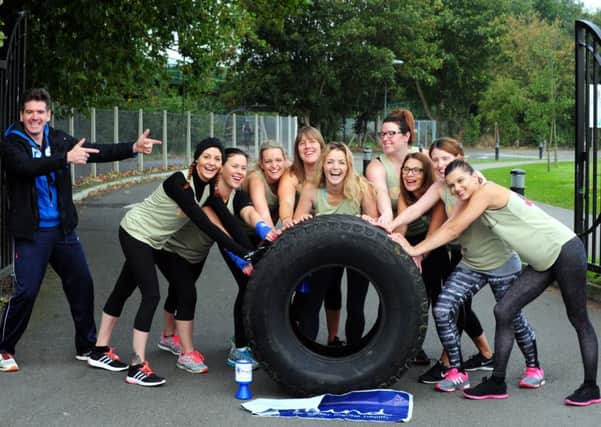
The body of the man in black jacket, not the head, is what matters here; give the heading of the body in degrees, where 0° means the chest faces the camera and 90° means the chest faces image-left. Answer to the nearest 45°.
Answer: approximately 315°

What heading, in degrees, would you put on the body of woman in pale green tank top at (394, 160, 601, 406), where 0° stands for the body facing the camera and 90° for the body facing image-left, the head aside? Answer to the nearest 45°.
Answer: approximately 90°

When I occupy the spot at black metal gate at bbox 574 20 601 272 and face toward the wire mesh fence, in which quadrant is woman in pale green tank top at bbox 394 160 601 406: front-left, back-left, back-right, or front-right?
back-left

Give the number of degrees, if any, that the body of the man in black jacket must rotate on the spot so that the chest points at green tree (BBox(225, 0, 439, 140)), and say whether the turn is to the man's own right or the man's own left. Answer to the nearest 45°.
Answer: approximately 135° to the man's own left

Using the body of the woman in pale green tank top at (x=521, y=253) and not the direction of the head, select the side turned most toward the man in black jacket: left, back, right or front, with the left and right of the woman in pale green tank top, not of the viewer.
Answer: front

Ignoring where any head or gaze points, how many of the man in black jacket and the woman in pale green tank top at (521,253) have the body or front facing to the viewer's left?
1

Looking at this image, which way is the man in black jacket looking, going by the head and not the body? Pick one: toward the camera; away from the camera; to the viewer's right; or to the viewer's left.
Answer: toward the camera

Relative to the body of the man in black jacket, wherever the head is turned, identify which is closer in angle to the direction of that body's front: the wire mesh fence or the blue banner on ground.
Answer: the blue banner on ground

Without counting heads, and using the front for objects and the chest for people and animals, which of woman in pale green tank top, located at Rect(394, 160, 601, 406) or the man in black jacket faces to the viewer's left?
the woman in pale green tank top
